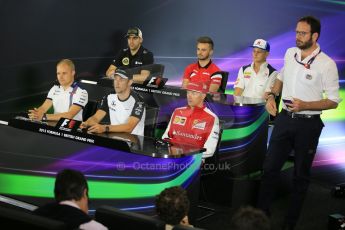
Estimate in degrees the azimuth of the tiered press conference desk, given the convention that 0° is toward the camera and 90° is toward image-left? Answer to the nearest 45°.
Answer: approximately 45°

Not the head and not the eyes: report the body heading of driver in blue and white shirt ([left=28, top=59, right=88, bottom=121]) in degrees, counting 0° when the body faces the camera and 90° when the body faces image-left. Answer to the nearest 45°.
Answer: approximately 45°

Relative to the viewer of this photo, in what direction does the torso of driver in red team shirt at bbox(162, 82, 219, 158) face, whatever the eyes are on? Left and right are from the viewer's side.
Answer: facing the viewer and to the left of the viewer

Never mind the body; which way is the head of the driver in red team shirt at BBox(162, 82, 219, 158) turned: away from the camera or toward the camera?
toward the camera

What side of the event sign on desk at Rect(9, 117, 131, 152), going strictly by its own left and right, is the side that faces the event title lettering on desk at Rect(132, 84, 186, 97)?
back

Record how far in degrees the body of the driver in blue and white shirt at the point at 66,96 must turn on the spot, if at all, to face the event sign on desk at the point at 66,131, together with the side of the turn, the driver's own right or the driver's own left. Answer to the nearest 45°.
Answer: approximately 45° to the driver's own left

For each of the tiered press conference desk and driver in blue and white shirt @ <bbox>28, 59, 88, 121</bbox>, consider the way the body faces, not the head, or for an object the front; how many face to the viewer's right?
0

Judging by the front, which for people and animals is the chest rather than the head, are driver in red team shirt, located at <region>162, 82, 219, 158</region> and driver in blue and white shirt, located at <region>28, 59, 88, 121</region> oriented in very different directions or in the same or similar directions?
same or similar directions

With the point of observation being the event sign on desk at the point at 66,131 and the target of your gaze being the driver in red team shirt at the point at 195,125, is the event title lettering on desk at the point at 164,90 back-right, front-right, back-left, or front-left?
front-left

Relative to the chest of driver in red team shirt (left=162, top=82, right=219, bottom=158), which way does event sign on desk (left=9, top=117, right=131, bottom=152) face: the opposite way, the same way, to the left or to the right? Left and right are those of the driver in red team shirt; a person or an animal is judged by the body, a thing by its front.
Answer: the same way

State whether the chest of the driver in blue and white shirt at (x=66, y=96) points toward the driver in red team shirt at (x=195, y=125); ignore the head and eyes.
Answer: no
